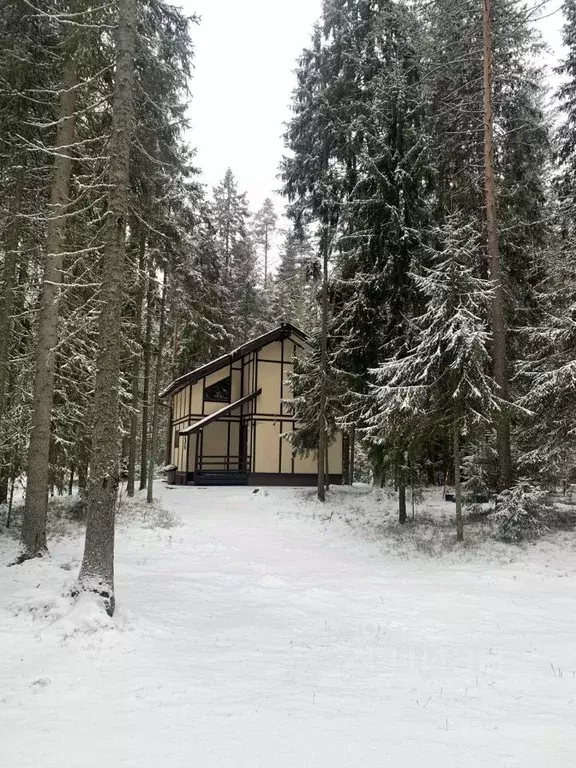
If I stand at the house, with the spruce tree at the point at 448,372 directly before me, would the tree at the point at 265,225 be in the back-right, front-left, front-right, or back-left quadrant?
back-left

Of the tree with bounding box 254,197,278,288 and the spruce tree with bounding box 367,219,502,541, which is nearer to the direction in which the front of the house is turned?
the spruce tree

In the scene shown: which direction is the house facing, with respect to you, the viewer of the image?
facing the viewer

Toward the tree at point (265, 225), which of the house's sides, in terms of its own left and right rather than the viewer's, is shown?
back
